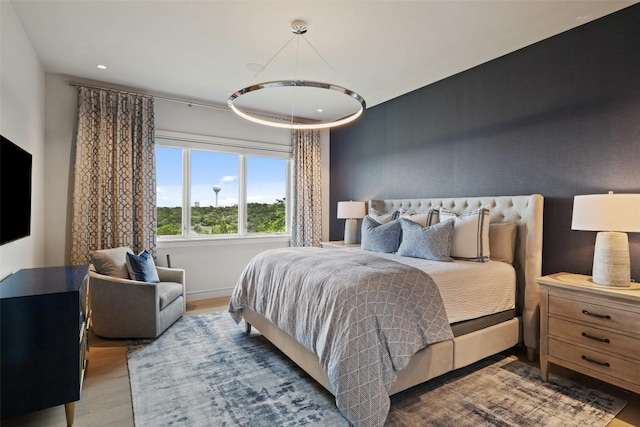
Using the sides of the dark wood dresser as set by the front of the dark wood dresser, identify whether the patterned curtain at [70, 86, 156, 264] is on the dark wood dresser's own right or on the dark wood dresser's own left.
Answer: on the dark wood dresser's own left

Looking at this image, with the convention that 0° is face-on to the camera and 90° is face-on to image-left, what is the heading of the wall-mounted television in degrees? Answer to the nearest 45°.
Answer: approximately 270°

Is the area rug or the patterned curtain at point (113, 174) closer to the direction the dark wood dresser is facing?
the area rug

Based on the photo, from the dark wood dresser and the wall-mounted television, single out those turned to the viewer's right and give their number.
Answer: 2

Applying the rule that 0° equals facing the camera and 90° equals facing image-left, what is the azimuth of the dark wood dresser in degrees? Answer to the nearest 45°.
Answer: approximately 270°

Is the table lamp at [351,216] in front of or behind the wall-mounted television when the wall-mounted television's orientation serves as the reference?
in front

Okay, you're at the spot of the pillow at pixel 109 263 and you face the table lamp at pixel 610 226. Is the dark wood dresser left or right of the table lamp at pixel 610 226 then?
right

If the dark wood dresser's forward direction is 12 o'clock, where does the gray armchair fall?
The gray armchair is roughly at 10 o'clock from the dark wood dresser.

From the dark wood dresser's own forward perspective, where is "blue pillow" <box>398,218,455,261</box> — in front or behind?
in front

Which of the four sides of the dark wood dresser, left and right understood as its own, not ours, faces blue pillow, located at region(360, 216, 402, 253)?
front
